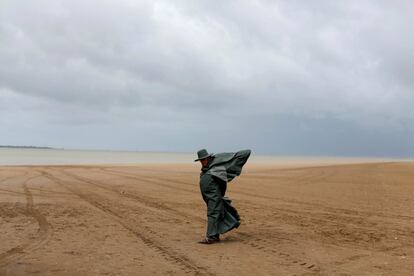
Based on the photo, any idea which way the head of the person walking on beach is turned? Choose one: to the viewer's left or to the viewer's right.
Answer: to the viewer's left

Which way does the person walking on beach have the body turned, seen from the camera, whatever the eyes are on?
to the viewer's left
